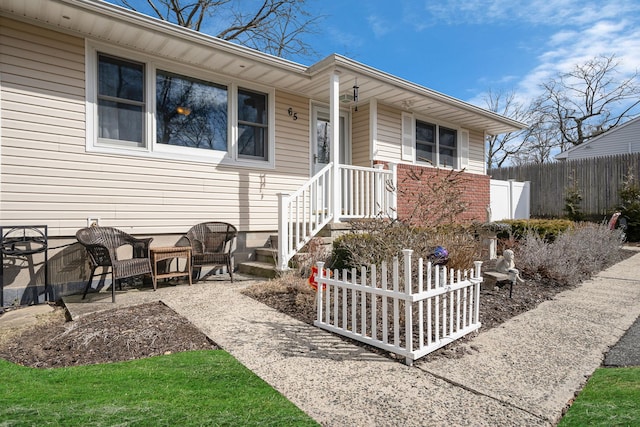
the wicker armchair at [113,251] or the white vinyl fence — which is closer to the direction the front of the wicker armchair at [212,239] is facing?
the wicker armchair

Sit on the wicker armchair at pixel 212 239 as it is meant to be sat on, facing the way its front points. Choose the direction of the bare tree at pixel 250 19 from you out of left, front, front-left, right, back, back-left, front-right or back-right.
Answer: back

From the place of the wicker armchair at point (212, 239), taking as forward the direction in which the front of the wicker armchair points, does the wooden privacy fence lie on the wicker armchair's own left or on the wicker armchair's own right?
on the wicker armchair's own left

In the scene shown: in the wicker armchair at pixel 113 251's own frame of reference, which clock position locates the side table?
The side table is roughly at 10 o'clock from the wicker armchair.

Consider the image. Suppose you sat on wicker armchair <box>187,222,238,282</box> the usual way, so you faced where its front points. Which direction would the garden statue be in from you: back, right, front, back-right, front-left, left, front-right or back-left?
front-left

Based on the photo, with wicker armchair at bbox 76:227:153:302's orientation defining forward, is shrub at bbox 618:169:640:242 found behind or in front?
in front

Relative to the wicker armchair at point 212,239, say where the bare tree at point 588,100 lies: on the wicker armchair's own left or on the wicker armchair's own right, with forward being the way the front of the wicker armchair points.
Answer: on the wicker armchair's own left

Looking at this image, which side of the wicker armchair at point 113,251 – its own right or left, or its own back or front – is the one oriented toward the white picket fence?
front

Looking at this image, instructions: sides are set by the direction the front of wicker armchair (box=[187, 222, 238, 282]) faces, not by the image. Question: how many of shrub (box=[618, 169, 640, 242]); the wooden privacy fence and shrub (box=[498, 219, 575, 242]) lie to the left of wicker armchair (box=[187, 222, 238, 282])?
3

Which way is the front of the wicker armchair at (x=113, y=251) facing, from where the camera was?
facing the viewer and to the right of the viewer

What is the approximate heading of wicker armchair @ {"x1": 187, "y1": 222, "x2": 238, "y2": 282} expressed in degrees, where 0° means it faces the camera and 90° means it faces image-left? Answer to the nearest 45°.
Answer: approximately 0°

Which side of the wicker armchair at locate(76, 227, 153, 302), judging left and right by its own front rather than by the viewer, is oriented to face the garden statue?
front

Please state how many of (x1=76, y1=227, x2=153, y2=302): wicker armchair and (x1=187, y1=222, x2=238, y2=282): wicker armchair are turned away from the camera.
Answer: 0

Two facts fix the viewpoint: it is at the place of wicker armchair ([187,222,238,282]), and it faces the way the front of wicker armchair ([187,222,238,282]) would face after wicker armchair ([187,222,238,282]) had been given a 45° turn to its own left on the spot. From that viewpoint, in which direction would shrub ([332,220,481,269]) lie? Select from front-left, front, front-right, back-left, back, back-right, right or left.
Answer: front
